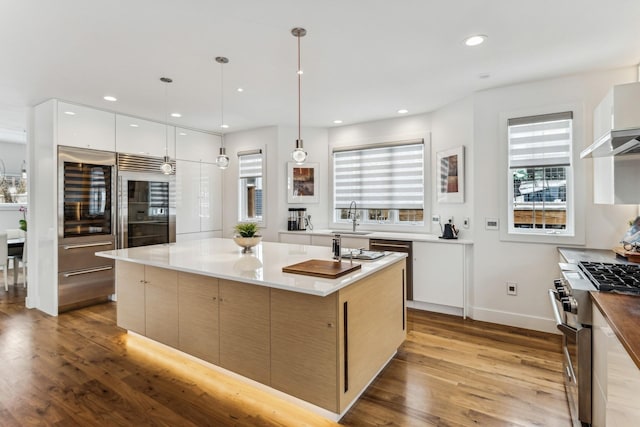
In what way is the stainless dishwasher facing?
toward the camera

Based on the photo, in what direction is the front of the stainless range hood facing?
to the viewer's left

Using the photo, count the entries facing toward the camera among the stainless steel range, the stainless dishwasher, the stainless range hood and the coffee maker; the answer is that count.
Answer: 2

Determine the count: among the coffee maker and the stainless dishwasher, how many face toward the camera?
2

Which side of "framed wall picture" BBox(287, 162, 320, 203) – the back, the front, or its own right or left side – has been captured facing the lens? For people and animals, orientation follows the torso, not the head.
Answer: front

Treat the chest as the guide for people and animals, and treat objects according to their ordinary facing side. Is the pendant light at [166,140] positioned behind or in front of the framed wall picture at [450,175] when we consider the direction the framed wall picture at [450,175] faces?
in front

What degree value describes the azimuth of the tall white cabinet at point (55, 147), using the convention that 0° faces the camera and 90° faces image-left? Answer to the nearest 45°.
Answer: approximately 315°

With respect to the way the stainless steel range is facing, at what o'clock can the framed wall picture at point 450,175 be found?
The framed wall picture is roughly at 2 o'clock from the stainless steel range.

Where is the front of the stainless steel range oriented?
to the viewer's left

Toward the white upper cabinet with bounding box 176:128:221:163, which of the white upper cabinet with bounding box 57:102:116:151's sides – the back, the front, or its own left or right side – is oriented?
left

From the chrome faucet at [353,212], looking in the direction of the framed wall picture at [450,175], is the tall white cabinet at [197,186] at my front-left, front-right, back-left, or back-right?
back-right

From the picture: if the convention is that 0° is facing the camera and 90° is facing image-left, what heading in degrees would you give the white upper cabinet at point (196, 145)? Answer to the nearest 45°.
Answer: approximately 315°

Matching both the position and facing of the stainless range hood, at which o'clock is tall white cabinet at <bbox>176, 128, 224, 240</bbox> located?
The tall white cabinet is roughly at 12 o'clock from the stainless range hood.

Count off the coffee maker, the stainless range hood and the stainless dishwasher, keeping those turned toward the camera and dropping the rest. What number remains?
2

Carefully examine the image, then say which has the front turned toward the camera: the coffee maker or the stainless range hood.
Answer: the coffee maker

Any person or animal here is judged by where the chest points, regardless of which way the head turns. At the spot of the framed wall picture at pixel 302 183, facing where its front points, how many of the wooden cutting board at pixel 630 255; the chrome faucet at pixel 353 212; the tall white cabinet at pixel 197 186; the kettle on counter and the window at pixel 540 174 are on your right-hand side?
1
